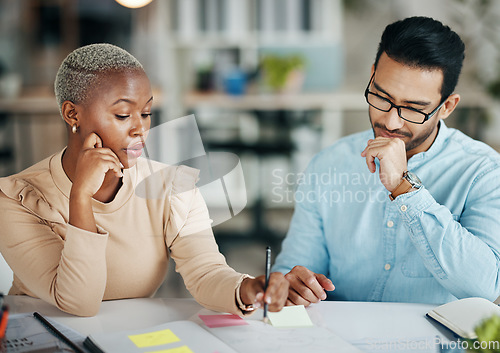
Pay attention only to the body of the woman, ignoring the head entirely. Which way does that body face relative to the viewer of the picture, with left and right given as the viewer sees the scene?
facing the viewer and to the right of the viewer

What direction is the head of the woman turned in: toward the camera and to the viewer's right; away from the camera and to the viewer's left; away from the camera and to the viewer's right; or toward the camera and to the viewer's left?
toward the camera and to the viewer's right

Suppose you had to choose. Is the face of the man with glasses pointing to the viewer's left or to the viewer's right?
to the viewer's left

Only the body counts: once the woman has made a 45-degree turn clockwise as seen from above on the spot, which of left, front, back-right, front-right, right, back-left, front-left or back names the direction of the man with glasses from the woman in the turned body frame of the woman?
left

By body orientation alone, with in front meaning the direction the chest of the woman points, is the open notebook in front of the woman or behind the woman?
in front
